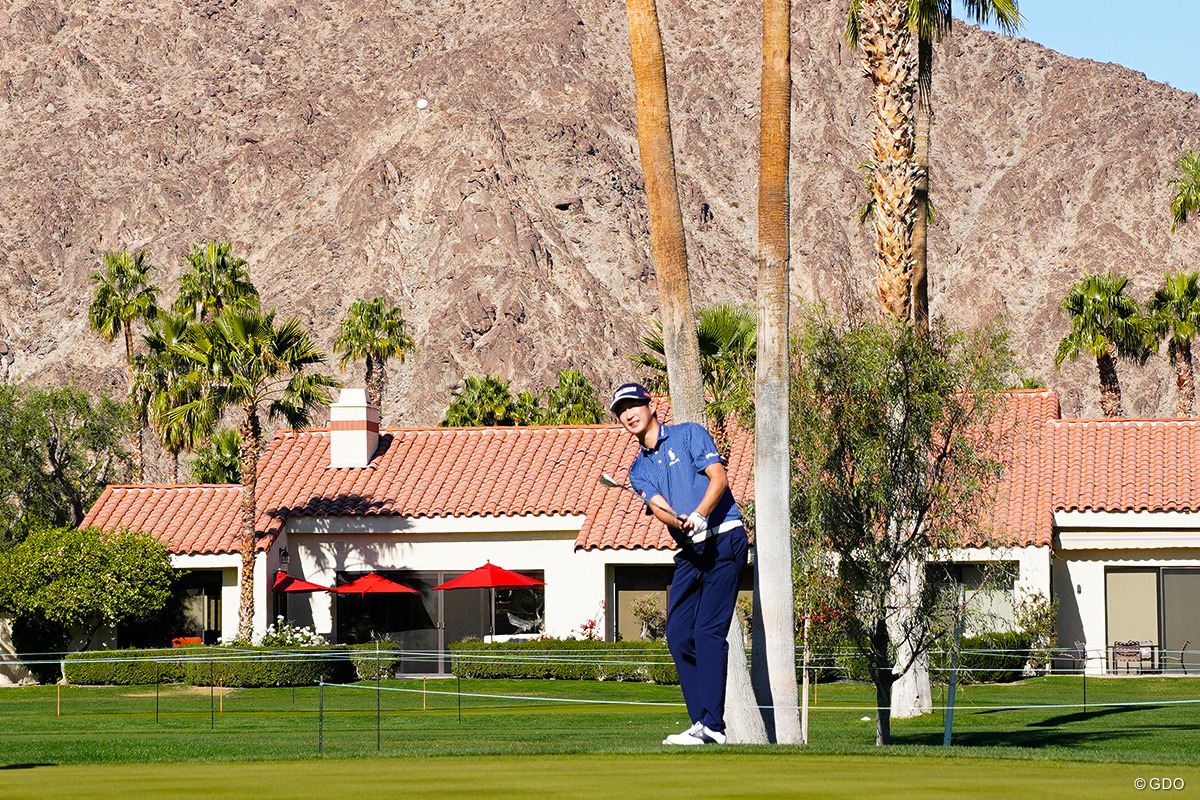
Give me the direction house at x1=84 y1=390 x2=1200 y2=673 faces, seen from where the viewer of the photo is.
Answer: facing the viewer

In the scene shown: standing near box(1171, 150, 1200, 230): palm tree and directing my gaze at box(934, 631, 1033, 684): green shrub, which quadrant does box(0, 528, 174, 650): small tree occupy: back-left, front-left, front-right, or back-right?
front-right

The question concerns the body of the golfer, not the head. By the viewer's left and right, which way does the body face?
facing the viewer and to the left of the viewer

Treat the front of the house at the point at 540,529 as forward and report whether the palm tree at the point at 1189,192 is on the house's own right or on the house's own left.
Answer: on the house's own left

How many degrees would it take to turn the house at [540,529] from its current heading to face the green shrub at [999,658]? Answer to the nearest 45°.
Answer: approximately 45° to its left

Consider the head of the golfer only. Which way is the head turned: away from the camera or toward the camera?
toward the camera

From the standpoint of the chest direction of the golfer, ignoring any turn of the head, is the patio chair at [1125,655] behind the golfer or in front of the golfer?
behind

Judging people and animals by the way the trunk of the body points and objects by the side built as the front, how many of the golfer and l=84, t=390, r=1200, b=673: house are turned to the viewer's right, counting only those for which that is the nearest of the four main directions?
0

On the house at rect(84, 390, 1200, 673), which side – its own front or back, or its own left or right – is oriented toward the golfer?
front

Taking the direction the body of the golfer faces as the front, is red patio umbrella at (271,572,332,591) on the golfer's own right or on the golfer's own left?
on the golfer's own right

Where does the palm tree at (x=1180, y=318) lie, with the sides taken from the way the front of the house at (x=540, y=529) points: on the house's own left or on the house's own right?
on the house's own left

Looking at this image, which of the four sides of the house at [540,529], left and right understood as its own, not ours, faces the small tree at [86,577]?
right
